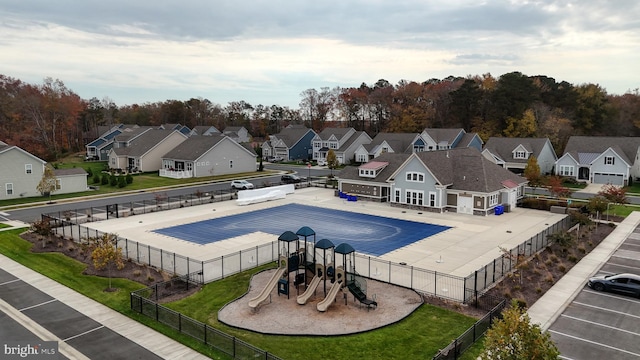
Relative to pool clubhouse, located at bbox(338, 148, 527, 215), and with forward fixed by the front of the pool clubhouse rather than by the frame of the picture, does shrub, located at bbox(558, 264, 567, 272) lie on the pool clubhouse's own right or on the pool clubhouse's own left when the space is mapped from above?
on the pool clubhouse's own left

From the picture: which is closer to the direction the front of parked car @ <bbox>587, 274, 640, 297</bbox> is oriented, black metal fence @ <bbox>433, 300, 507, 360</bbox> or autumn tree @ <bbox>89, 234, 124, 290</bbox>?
the autumn tree

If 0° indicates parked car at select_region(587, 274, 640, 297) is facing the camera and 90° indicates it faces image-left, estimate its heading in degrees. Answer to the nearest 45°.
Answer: approximately 90°

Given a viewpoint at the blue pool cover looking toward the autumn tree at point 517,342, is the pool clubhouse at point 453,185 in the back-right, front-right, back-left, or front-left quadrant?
back-left

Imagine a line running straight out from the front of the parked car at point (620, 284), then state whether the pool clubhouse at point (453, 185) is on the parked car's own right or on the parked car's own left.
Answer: on the parked car's own right

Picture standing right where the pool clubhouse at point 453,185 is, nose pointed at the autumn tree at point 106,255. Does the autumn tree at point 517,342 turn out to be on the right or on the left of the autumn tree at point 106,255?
left

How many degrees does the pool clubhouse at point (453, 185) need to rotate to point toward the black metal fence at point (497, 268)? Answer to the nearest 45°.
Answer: approximately 45° to its left

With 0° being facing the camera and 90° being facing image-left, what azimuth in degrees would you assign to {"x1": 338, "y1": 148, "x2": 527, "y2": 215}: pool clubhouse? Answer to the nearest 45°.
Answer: approximately 45°

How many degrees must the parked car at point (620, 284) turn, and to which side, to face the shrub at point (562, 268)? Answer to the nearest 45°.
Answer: approximately 45° to its right

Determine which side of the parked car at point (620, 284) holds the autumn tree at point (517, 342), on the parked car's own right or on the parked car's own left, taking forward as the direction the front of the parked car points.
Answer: on the parked car's own left

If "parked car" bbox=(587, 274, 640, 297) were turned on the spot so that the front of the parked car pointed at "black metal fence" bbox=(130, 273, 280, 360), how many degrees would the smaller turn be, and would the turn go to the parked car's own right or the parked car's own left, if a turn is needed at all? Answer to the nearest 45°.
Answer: approximately 45° to the parked car's own left
